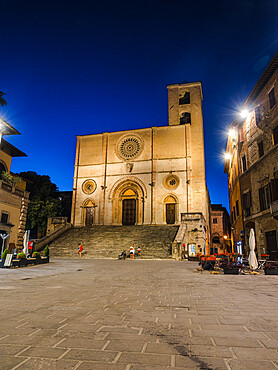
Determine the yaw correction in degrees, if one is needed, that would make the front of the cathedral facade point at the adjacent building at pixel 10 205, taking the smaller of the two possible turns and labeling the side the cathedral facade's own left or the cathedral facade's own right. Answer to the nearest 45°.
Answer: approximately 45° to the cathedral facade's own right

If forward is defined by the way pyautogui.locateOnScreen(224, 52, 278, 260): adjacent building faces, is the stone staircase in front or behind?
in front

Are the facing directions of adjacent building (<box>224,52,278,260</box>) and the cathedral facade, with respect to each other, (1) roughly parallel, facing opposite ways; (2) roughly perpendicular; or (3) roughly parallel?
roughly perpendicular

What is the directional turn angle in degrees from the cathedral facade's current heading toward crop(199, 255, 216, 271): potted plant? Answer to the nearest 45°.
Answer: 0° — it already faces it

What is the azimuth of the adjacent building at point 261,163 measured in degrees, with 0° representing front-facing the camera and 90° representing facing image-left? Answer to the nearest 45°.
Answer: approximately 90°

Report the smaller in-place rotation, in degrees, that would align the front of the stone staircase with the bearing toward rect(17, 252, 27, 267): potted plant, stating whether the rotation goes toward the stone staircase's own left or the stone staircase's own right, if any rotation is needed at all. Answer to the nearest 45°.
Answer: approximately 45° to the stone staircase's own right

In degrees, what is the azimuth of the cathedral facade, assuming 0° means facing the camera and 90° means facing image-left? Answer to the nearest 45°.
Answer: approximately 0°

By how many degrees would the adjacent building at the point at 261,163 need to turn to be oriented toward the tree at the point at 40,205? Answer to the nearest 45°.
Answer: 0° — it already faces it

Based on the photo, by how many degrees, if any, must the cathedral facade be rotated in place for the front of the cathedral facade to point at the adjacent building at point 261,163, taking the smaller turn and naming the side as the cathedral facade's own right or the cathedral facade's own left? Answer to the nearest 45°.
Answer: approximately 45° to the cathedral facade's own left

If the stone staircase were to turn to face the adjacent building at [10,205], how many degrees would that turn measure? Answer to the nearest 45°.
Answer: approximately 90° to its right

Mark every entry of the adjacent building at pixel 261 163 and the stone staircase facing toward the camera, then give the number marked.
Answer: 1

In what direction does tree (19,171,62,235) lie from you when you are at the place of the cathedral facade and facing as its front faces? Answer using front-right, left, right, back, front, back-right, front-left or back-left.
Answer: right

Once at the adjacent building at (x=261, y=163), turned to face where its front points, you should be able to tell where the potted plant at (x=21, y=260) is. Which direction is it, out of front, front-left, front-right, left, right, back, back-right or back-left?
front-left
